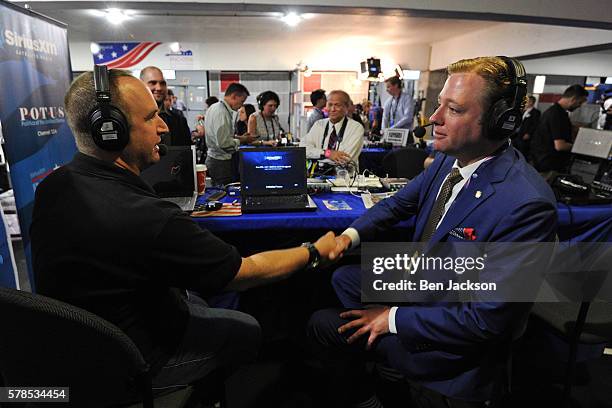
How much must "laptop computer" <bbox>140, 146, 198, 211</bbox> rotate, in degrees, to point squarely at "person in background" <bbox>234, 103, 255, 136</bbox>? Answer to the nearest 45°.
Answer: approximately 180°

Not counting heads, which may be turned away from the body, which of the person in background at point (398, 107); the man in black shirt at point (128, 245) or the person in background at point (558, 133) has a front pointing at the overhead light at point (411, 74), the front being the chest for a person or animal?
the man in black shirt

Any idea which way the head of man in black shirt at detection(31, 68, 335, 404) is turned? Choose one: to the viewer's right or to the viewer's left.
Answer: to the viewer's right

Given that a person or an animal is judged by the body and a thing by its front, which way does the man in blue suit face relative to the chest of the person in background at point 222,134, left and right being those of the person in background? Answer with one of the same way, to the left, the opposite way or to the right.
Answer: the opposite way

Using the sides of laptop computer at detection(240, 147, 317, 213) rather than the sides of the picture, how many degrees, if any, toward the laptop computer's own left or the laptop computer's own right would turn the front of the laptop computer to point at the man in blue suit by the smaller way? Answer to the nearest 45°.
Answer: approximately 45° to the laptop computer's own left

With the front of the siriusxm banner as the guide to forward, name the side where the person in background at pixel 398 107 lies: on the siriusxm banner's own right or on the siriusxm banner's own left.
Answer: on the siriusxm banner's own left

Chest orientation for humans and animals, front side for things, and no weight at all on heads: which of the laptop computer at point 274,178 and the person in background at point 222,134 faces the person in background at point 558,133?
the person in background at point 222,134
